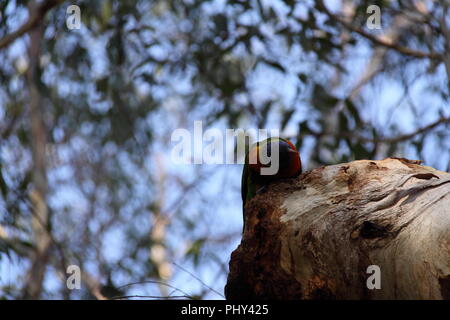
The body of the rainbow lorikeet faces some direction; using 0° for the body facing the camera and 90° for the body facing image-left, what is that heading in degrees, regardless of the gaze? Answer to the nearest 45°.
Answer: approximately 270°
